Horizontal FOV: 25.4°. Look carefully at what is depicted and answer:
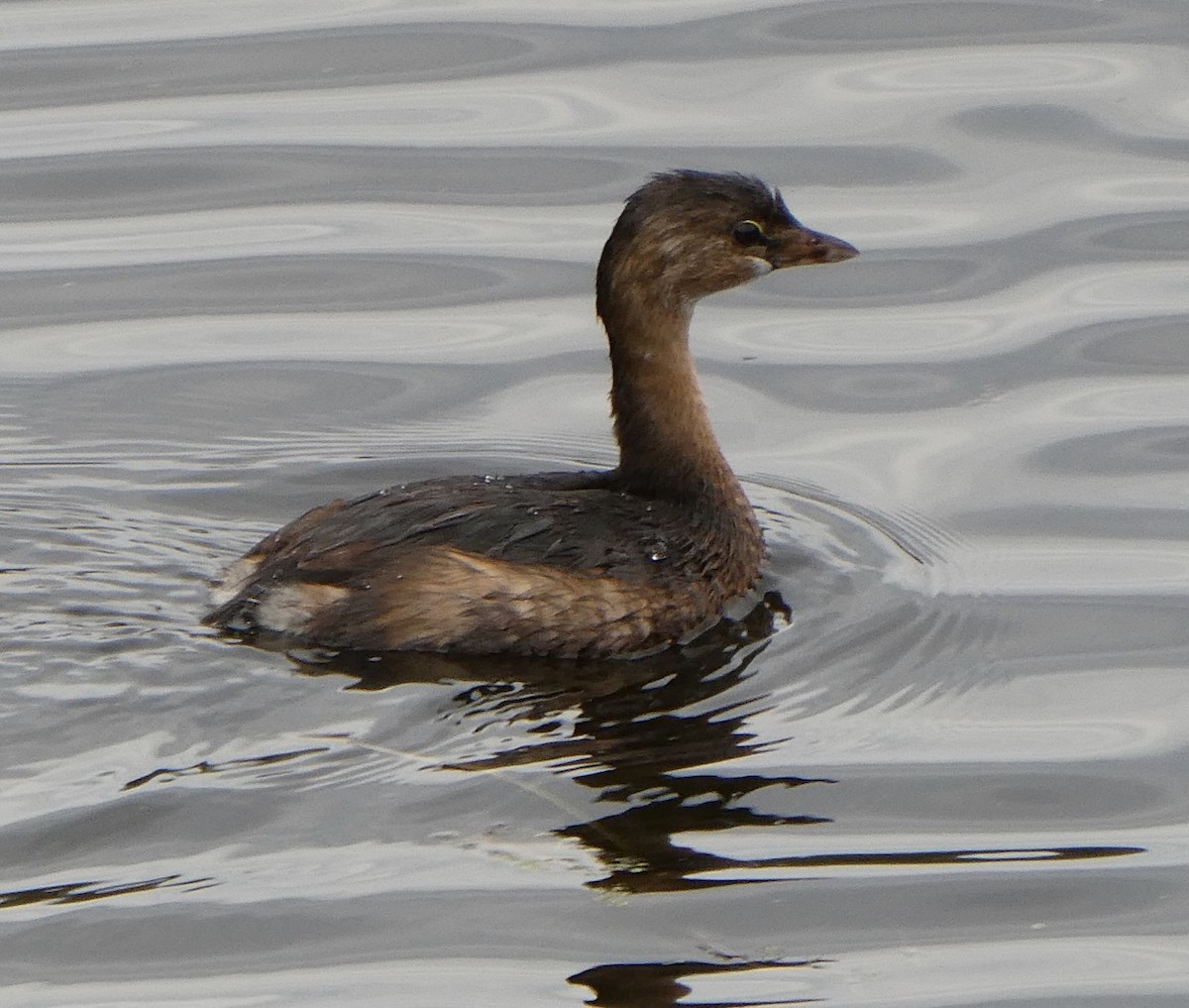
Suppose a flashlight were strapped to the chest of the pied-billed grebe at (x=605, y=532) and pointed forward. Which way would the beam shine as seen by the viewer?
to the viewer's right
